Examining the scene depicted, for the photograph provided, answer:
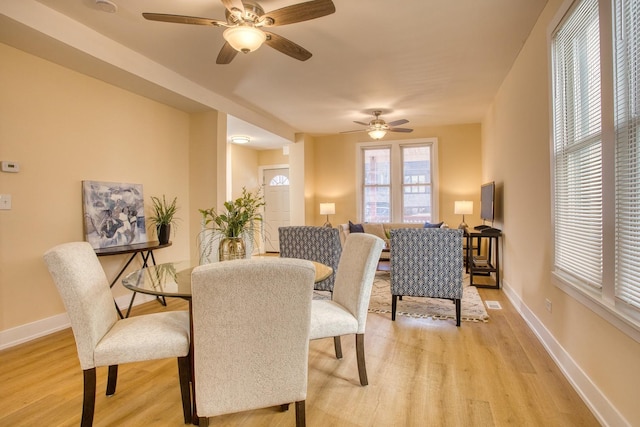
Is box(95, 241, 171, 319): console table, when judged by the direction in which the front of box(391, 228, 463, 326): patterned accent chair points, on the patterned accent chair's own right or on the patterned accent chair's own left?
on the patterned accent chair's own left

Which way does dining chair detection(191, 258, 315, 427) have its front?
away from the camera

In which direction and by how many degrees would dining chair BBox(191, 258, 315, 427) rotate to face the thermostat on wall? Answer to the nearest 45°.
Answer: approximately 45° to its left

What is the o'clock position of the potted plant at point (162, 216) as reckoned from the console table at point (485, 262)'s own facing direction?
The potted plant is roughly at 11 o'clock from the console table.

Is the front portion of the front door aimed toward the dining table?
yes

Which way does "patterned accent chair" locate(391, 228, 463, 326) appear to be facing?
away from the camera

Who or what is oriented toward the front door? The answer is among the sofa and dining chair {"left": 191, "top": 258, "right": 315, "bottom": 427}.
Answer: the dining chair

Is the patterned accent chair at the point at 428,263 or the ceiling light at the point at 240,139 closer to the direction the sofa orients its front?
the patterned accent chair

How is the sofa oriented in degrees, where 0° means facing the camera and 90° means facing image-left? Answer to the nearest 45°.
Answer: approximately 0°

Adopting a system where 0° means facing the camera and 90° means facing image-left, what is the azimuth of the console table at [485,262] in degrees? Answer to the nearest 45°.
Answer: approximately 90°

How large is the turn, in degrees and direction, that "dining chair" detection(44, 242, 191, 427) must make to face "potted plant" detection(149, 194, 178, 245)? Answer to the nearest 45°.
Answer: approximately 90° to its left

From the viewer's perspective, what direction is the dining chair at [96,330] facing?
to the viewer's right
